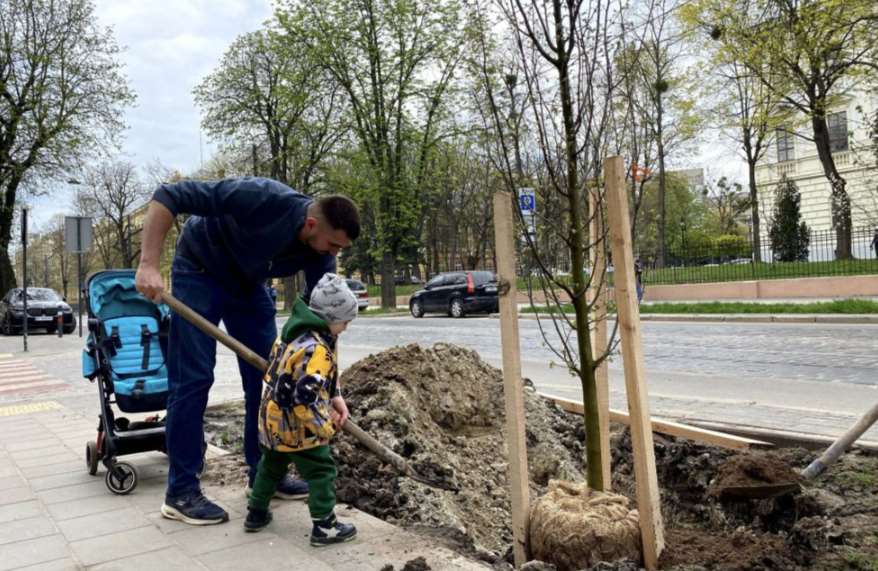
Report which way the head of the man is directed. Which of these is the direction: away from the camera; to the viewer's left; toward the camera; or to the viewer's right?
to the viewer's right

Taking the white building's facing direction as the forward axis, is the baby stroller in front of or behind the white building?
in front

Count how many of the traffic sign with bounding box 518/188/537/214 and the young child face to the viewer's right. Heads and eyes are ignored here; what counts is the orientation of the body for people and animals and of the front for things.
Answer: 1

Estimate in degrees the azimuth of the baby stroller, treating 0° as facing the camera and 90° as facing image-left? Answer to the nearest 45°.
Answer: approximately 315°

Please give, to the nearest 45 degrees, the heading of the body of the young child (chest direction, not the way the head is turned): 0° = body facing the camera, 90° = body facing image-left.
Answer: approximately 270°

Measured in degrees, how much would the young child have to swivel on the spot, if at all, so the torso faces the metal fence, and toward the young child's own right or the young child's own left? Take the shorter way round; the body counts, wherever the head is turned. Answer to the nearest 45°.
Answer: approximately 45° to the young child's own left

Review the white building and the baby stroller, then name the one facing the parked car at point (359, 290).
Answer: the white building

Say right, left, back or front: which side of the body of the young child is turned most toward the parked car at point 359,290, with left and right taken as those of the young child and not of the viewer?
left

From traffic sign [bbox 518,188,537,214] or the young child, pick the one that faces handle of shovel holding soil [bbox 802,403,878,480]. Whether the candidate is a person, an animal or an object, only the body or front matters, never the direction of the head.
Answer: the young child
